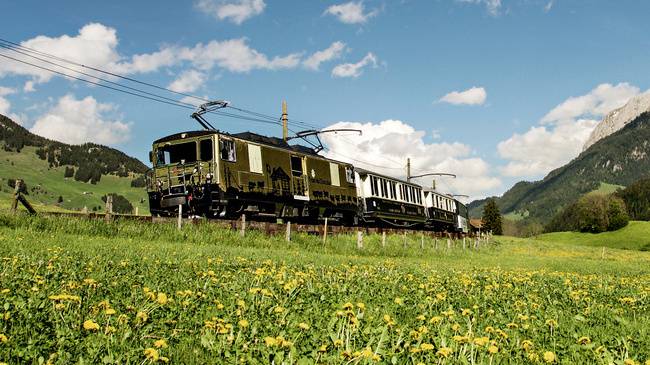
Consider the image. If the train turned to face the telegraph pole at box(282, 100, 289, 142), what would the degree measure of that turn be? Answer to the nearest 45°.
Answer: approximately 135° to its right

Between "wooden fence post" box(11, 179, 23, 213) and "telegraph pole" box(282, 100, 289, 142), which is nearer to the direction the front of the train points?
the wooden fence post

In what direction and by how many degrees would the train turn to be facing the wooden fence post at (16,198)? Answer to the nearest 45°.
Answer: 0° — it already faces it

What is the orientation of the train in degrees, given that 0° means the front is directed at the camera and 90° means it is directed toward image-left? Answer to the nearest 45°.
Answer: approximately 45°
